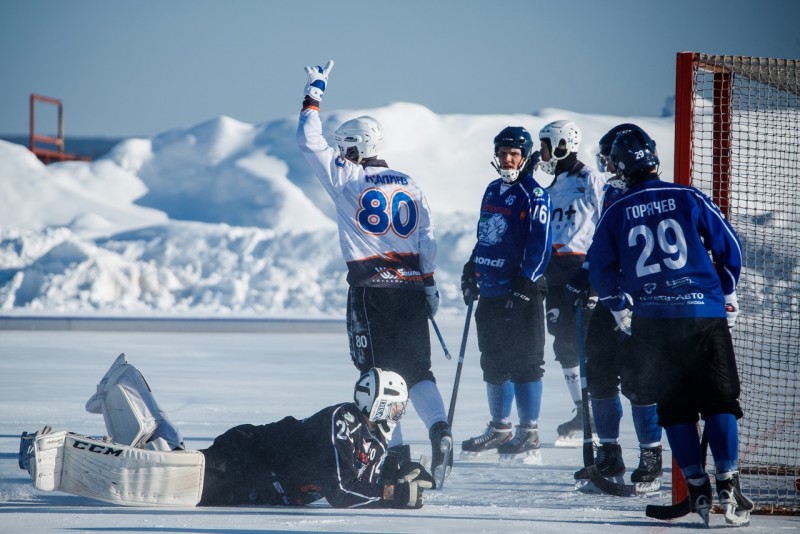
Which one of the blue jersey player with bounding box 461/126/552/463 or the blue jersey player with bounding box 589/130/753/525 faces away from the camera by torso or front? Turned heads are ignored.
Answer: the blue jersey player with bounding box 589/130/753/525

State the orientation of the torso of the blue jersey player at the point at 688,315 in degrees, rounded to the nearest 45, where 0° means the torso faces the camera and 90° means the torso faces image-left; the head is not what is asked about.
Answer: approximately 180°

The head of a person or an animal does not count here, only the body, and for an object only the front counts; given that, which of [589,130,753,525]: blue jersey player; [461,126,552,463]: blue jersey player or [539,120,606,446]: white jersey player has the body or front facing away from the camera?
[589,130,753,525]: blue jersey player

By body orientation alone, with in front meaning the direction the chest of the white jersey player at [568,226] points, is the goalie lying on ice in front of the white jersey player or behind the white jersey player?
in front

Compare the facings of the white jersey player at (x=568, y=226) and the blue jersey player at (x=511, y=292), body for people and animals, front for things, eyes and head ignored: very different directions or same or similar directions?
same or similar directions

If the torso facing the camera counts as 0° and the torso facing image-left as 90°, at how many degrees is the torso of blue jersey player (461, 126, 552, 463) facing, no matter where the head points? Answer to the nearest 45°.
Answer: approximately 45°

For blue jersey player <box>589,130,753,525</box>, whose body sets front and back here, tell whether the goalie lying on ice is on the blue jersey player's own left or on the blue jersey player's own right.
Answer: on the blue jersey player's own left

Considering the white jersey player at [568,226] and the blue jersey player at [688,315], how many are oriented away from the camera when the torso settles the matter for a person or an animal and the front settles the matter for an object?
1

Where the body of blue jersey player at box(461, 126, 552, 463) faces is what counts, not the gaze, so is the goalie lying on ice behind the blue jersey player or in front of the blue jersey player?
in front

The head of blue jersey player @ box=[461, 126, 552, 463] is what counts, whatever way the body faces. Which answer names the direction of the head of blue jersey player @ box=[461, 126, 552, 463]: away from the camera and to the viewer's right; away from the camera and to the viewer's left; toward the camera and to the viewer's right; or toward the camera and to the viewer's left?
toward the camera and to the viewer's left

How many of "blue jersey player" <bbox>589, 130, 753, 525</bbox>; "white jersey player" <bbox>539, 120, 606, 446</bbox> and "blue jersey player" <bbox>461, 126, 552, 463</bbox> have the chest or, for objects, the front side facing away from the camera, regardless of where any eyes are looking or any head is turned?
1

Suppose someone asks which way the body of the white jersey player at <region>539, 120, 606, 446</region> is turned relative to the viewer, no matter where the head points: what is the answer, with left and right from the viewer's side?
facing the viewer and to the left of the viewer
